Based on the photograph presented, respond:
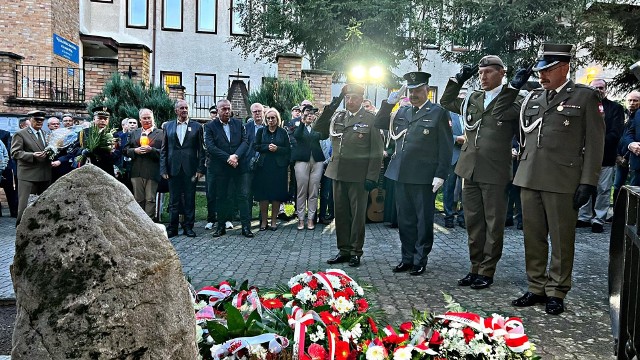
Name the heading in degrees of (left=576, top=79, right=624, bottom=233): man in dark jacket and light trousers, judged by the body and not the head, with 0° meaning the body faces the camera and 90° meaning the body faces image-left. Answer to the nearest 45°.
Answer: approximately 45°

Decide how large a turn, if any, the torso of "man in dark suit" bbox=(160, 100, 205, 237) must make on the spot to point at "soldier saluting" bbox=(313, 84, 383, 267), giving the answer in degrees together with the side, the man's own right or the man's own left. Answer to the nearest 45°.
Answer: approximately 45° to the man's own left

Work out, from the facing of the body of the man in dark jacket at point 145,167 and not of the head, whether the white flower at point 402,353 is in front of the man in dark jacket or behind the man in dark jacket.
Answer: in front
